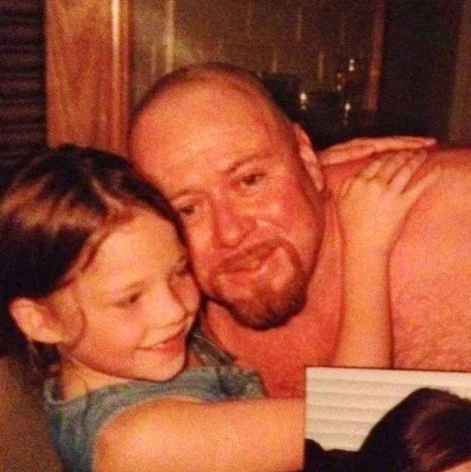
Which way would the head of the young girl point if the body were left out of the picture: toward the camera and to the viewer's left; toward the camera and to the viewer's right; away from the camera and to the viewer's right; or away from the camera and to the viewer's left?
toward the camera and to the viewer's right

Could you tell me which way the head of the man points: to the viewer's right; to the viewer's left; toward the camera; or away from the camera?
toward the camera

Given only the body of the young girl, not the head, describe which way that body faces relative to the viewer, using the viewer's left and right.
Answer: facing the viewer and to the right of the viewer
